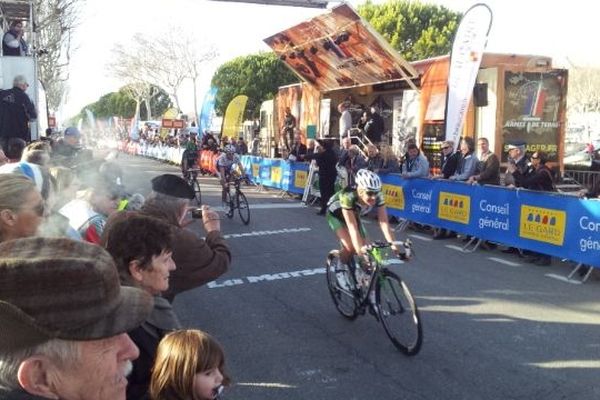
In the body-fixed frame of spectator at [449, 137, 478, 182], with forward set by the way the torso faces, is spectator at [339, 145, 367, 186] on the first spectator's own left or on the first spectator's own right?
on the first spectator's own right

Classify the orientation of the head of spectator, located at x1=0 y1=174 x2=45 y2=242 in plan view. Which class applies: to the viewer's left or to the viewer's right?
to the viewer's right

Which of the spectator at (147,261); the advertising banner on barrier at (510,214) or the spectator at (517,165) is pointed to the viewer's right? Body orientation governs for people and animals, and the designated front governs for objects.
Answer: the spectator at (147,261)

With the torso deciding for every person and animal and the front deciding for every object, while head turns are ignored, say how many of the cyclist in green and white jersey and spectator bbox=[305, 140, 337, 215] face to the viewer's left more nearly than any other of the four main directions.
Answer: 1

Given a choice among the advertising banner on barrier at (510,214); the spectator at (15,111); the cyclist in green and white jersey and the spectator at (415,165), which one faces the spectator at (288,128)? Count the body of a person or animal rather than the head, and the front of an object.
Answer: the spectator at (15,111)

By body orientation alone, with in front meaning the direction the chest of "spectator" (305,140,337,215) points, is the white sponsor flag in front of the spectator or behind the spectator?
behind

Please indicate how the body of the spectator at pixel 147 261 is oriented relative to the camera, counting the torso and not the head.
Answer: to the viewer's right

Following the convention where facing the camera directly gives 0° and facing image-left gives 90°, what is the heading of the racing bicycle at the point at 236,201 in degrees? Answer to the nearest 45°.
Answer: approximately 315°

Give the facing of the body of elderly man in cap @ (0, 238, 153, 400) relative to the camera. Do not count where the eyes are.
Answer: to the viewer's right

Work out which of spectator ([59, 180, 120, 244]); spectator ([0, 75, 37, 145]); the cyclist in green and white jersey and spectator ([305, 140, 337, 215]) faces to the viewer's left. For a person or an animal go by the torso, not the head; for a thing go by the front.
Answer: spectator ([305, 140, 337, 215])

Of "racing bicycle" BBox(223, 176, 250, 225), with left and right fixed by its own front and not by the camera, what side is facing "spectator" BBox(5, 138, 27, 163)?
right

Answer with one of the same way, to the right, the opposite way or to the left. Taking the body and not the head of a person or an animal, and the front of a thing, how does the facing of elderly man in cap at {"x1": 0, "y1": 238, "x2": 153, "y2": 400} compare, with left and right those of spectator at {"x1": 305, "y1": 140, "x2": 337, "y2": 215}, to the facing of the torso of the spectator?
the opposite way
